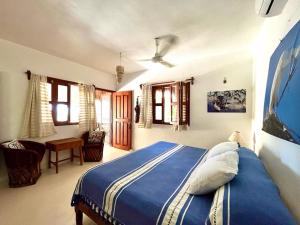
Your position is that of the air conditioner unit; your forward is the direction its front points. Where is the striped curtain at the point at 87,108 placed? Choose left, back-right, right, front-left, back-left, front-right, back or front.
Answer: front

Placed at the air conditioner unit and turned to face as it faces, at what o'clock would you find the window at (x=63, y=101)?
The window is roughly at 12 o'clock from the air conditioner unit.

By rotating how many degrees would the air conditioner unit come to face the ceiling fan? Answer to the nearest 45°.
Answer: approximately 45° to its right

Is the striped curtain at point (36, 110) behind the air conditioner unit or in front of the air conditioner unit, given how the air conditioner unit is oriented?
in front

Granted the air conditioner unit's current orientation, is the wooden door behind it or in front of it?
in front

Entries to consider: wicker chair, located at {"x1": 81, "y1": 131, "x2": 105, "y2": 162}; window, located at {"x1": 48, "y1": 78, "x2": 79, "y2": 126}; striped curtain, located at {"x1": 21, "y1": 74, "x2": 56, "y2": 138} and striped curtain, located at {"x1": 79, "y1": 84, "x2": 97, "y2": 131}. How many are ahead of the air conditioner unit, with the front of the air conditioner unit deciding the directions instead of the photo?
4

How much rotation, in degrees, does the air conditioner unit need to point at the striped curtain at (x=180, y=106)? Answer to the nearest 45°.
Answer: approximately 45° to its right

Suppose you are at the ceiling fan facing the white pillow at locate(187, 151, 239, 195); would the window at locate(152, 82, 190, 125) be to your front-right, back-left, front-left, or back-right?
back-left

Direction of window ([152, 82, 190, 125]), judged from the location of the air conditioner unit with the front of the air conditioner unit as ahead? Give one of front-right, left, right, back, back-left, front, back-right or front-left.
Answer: front-right

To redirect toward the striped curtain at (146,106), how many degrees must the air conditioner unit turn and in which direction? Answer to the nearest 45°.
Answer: approximately 45° to its right

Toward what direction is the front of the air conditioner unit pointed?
to the viewer's left

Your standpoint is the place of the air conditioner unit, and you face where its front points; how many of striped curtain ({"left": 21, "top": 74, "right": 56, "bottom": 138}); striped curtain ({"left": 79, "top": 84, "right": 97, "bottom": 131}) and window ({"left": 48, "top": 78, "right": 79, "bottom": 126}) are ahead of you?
3
